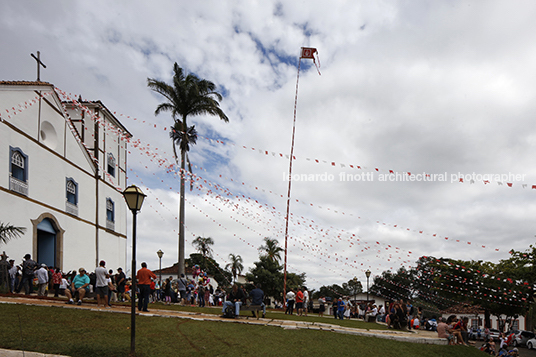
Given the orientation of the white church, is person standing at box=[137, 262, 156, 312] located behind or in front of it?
in front

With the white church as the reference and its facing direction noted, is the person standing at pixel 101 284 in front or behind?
in front

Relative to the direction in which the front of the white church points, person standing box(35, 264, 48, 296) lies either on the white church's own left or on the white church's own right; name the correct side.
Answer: on the white church's own right

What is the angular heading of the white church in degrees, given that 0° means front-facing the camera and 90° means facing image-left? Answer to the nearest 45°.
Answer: approximately 315°
